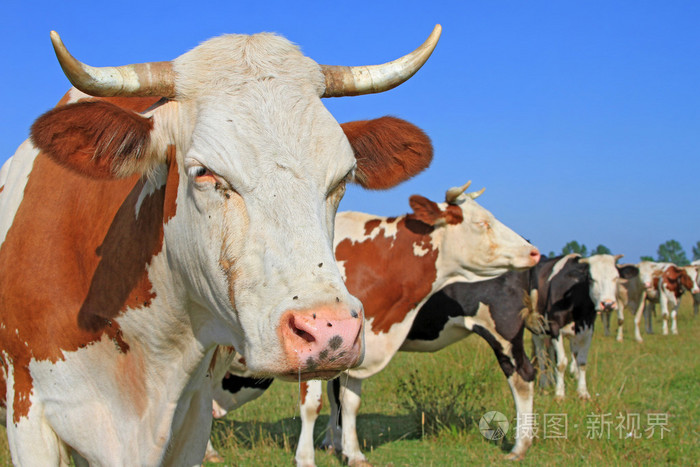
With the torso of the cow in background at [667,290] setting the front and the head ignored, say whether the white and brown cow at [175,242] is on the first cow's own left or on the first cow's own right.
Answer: on the first cow's own right

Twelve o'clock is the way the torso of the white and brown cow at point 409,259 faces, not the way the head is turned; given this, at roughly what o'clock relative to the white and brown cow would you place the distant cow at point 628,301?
The distant cow is roughly at 10 o'clock from the white and brown cow.

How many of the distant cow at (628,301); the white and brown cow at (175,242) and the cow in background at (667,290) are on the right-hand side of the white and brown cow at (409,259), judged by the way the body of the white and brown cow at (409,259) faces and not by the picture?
1

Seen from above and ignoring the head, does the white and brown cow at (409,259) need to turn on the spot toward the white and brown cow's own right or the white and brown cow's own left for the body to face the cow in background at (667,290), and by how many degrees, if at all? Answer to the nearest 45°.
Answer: approximately 45° to the white and brown cow's own left

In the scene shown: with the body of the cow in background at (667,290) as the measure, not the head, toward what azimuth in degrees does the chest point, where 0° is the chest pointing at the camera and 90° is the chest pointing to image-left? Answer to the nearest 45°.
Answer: approximately 315°

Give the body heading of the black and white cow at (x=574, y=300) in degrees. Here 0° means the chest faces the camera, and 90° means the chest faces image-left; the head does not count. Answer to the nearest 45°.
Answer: approximately 315°

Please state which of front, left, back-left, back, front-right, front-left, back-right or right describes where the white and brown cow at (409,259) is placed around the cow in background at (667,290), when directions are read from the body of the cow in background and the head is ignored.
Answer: front-right

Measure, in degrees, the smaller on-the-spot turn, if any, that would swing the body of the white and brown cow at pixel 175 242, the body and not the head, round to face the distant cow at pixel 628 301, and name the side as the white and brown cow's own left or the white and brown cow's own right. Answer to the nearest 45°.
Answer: approximately 90° to the white and brown cow's own left

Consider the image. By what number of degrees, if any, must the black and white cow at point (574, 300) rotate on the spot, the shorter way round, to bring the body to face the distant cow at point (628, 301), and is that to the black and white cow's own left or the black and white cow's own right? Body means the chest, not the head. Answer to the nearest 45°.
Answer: approximately 135° to the black and white cow's own left

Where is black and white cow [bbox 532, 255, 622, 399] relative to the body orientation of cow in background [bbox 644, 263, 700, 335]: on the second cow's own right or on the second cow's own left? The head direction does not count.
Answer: on the second cow's own right

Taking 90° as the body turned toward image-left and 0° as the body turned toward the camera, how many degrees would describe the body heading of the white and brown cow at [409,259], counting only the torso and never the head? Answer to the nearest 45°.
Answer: approximately 270°

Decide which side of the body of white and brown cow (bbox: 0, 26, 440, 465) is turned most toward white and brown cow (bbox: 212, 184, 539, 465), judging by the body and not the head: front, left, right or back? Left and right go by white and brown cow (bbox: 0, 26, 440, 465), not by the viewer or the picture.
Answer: left

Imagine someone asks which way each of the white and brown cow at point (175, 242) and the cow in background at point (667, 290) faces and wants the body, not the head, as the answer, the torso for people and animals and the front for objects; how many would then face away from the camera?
0

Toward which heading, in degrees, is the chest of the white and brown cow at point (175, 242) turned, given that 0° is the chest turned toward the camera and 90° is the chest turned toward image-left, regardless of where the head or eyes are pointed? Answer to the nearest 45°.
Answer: approximately 315°
